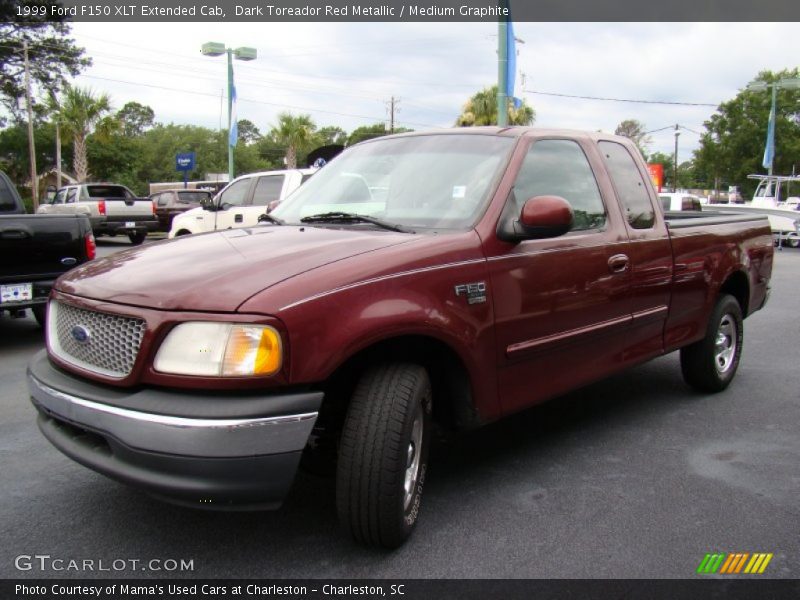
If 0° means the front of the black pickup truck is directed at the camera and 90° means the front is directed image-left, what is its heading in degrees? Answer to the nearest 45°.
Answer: approximately 135°

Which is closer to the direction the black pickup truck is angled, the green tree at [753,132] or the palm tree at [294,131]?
the palm tree

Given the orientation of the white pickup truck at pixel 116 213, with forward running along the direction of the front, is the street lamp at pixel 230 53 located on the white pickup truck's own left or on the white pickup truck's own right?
on the white pickup truck's own right

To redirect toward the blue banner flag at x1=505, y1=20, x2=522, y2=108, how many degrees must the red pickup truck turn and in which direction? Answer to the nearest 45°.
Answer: approximately 135° to its right

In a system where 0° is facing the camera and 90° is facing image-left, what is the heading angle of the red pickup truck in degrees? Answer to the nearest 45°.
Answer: approximately 45°

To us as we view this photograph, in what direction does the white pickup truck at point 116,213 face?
facing away from the viewer and to the left of the viewer

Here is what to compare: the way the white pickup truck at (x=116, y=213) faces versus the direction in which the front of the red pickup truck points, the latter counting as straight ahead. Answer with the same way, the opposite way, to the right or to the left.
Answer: to the right

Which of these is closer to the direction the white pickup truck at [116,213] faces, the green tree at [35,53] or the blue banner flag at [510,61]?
the green tree

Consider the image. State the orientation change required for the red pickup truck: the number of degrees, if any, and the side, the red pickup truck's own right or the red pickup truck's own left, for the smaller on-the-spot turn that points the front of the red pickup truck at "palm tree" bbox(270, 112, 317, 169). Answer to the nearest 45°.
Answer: approximately 135° to the red pickup truck's own right

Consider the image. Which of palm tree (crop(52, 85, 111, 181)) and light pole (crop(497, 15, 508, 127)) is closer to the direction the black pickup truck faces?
the palm tree

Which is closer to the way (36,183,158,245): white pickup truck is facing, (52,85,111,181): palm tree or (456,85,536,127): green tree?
the palm tree
